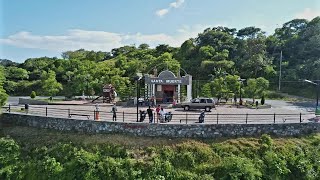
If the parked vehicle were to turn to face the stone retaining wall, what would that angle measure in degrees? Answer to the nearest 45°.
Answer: approximately 90° to its left

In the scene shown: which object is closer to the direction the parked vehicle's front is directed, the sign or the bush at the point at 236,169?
the sign

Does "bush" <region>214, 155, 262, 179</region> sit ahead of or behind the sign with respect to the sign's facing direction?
ahead

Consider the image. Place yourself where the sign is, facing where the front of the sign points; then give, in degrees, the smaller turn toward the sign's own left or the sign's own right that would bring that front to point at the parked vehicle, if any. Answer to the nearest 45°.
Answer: approximately 45° to the sign's own left

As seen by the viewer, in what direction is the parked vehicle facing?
to the viewer's left

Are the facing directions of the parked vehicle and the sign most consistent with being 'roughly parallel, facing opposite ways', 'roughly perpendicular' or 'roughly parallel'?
roughly perpendicular

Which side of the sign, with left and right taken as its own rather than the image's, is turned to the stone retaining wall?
front

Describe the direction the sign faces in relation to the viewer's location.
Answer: facing the viewer
